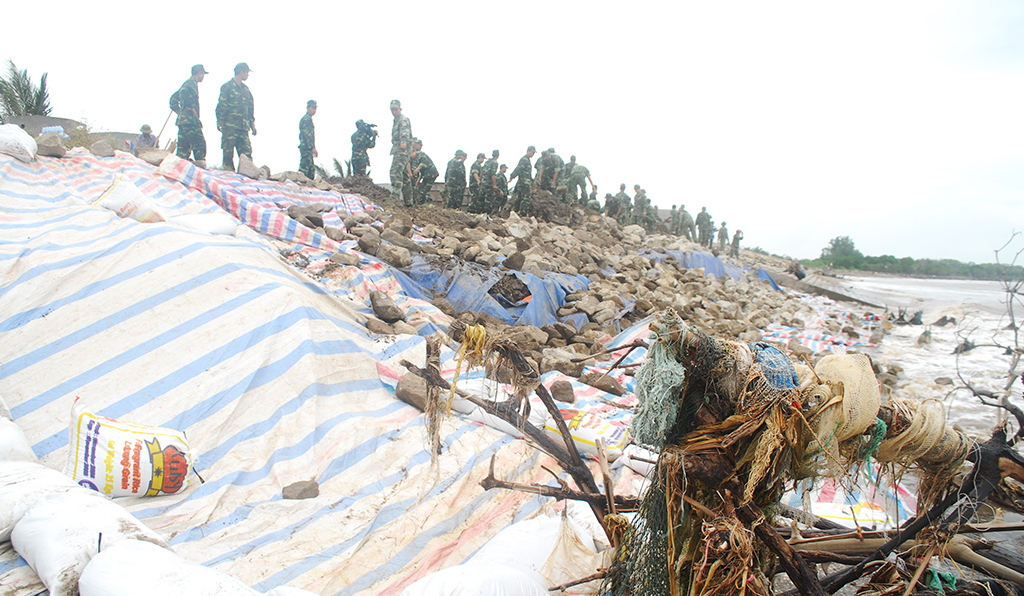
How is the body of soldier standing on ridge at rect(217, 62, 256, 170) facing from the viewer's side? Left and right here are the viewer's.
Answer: facing the viewer and to the right of the viewer

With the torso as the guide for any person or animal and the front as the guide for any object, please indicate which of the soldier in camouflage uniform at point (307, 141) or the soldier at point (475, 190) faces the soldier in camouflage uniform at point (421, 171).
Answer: the soldier in camouflage uniform at point (307, 141)

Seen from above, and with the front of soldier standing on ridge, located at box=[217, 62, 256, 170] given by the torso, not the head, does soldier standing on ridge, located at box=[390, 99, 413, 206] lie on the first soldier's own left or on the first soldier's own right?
on the first soldier's own left

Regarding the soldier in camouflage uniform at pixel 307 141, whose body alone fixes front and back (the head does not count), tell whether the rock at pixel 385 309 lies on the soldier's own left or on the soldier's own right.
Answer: on the soldier's own right

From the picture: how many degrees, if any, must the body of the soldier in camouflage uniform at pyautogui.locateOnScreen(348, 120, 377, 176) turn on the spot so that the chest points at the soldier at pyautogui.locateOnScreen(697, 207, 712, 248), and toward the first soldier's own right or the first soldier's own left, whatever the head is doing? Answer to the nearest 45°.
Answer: approximately 45° to the first soldier's own left

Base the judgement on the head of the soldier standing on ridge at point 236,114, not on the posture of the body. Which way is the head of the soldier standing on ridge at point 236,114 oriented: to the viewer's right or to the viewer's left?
to the viewer's right

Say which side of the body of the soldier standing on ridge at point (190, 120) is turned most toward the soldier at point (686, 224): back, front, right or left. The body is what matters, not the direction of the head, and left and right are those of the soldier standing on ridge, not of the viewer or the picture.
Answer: front

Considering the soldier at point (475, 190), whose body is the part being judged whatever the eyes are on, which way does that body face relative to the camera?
to the viewer's right

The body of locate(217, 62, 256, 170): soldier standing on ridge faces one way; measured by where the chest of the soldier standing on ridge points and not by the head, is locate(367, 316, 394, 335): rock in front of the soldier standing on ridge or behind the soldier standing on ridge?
in front

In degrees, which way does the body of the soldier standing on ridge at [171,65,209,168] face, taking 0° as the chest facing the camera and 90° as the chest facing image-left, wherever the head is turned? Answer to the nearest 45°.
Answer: approximately 270°

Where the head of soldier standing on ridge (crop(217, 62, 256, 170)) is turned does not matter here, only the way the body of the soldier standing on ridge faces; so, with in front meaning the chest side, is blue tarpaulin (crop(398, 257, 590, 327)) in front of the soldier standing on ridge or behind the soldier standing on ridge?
in front

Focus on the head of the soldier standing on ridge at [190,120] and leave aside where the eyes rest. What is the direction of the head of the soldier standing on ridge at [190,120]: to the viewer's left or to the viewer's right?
to the viewer's right
